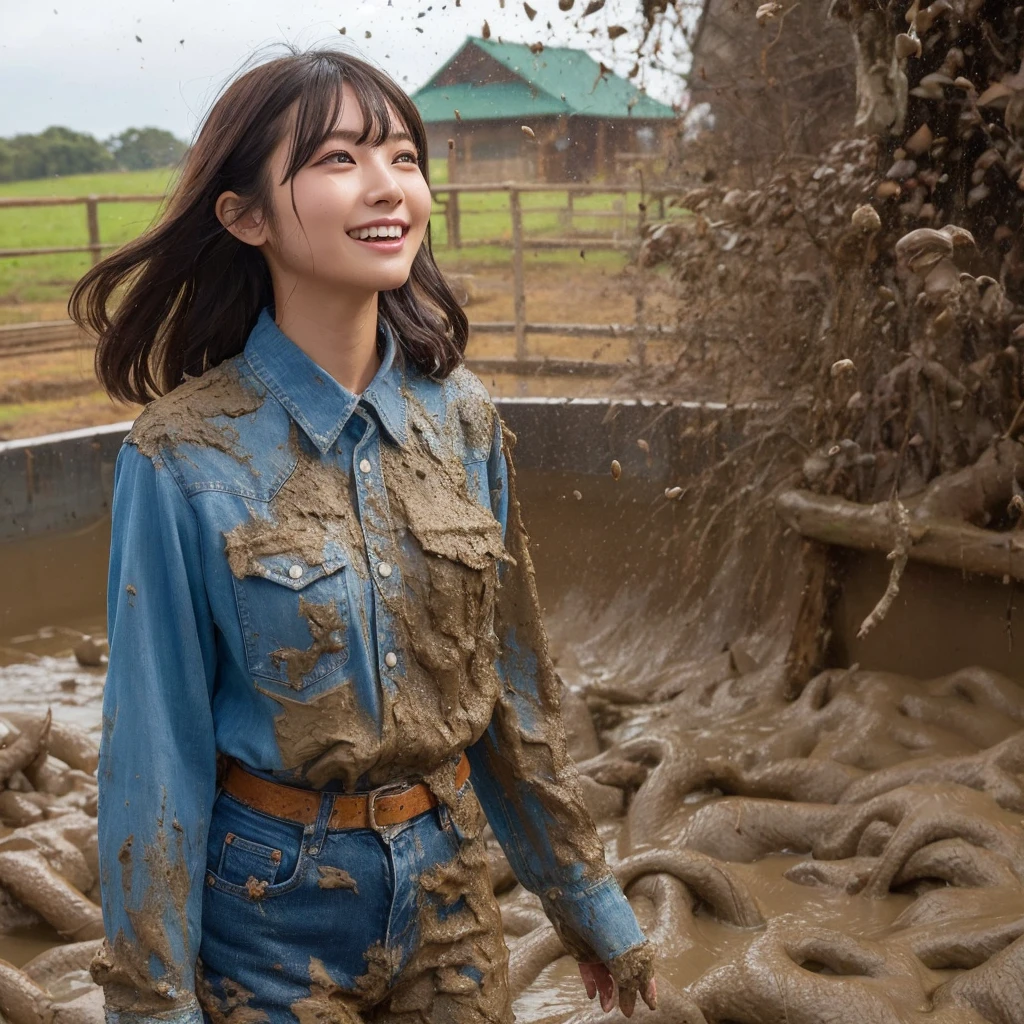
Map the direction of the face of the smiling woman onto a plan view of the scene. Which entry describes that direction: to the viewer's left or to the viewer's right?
to the viewer's right

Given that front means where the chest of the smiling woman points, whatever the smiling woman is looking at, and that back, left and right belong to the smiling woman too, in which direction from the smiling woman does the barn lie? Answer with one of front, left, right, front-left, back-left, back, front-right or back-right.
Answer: back-left

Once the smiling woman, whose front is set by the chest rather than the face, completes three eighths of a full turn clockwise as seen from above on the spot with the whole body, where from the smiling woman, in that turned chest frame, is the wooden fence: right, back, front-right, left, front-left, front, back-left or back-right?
right

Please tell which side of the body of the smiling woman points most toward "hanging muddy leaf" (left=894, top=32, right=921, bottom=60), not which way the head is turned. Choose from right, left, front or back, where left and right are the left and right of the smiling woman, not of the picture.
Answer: left

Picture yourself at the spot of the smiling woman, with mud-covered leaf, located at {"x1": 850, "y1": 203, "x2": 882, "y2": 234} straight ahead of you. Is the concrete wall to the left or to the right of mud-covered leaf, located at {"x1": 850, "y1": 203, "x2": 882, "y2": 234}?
left

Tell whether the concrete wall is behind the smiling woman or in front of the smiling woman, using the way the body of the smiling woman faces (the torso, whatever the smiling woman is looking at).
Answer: behind

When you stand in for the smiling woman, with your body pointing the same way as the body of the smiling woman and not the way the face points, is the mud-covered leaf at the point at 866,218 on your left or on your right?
on your left

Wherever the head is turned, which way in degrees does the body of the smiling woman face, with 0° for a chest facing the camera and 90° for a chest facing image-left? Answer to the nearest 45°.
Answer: approximately 315°
